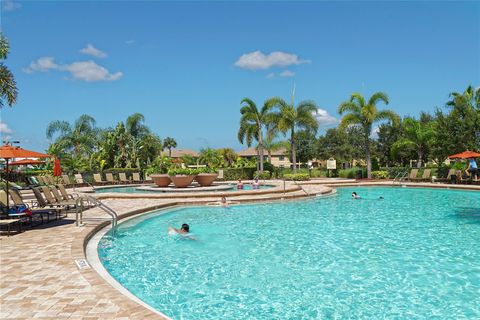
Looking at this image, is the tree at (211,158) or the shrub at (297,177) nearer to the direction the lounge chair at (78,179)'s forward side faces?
the shrub

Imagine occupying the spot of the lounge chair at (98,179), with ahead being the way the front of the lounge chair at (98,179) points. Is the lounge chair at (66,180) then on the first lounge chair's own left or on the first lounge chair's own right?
on the first lounge chair's own right

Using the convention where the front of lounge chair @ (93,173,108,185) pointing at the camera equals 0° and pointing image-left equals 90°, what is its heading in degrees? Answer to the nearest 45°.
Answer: approximately 315°

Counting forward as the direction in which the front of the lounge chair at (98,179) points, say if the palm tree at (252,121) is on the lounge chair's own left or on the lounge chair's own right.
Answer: on the lounge chair's own left

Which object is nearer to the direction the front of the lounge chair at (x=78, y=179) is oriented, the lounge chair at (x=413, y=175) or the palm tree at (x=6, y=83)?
the lounge chair

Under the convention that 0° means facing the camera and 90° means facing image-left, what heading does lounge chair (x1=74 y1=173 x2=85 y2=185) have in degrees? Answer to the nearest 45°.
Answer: approximately 315°
